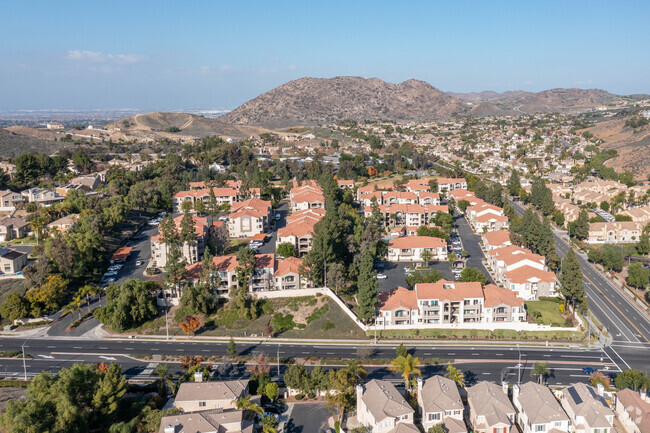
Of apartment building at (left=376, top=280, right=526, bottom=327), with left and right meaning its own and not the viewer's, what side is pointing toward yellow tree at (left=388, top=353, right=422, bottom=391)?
front

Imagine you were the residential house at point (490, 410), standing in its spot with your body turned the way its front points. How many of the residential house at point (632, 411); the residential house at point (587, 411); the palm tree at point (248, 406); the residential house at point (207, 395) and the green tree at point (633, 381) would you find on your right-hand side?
2

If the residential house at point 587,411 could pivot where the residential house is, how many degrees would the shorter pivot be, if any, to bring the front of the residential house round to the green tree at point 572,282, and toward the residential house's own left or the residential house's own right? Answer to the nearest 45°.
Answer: approximately 180°

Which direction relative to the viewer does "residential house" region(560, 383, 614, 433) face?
toward the camera

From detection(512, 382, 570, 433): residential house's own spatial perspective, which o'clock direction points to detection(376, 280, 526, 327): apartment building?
The apartment building is roughly at 5 o'clock from the residential house.

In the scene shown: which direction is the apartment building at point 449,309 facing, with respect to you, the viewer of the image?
facing the viewer

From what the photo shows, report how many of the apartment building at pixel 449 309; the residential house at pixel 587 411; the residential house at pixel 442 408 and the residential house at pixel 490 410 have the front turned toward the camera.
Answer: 4

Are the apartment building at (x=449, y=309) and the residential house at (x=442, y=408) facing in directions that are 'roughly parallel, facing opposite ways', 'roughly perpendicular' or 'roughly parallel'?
roughly parallel

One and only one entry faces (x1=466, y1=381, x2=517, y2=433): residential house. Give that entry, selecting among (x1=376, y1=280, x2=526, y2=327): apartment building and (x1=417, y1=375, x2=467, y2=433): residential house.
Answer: the apartment building

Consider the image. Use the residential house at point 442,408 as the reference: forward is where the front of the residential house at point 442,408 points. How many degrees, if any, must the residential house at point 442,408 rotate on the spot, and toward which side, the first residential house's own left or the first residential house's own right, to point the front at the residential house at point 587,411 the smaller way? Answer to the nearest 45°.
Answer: approximately 90° to the first residential house's own left

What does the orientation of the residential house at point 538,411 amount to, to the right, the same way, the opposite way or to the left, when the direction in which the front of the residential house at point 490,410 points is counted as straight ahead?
the same way

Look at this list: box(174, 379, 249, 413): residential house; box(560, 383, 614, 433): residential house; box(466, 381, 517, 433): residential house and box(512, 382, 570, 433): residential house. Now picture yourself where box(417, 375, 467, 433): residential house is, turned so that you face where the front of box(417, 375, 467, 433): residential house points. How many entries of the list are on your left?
3

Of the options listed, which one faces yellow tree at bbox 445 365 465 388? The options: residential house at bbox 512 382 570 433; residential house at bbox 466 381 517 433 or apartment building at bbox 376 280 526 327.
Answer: the apartment building

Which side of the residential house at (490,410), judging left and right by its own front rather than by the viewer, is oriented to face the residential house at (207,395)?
right
